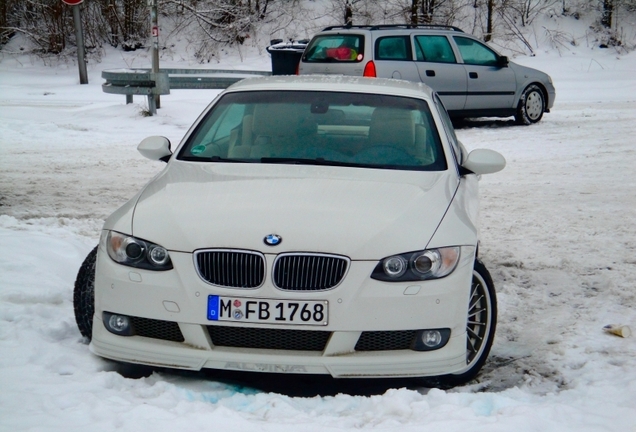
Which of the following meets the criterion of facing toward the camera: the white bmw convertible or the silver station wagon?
the white bmw convertible

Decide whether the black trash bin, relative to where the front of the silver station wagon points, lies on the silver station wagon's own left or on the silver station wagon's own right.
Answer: on the silver station wagon's own left

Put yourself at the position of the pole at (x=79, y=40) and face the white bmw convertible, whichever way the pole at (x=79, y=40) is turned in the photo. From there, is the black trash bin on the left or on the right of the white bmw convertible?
left

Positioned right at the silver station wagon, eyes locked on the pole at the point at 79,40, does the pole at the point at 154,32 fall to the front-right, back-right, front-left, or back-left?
front-left

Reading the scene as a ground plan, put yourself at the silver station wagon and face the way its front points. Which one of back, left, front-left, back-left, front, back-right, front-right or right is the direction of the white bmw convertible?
back-right

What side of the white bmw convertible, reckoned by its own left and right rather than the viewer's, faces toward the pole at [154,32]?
back

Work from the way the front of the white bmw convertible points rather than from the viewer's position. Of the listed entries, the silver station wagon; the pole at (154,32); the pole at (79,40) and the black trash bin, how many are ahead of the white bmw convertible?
0

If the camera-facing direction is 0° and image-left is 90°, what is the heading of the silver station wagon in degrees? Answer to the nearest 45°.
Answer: approximately 225°

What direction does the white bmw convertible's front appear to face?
toward the camera

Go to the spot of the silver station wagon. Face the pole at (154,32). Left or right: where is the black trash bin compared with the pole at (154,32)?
right

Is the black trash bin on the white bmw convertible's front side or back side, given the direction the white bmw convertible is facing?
on the back side

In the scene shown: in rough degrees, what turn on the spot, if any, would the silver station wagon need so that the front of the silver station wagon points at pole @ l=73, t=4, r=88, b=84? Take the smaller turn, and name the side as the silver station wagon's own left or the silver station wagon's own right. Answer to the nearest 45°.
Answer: approximately 90° to the silver station wagon's own left

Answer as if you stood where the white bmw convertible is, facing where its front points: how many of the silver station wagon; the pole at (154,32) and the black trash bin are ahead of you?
0

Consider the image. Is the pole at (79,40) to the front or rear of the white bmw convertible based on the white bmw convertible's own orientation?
to the rear

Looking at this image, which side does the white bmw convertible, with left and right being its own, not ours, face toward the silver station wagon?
back

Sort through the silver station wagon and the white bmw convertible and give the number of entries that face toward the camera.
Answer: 1
